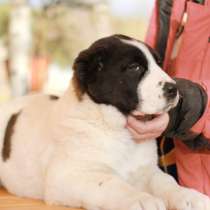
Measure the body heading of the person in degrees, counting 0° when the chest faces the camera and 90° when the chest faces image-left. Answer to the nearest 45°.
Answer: approximately 45°

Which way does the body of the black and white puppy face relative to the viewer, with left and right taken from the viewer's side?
facing the viewer and to the right of the viewer

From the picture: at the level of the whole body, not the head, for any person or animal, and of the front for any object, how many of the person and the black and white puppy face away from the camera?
0

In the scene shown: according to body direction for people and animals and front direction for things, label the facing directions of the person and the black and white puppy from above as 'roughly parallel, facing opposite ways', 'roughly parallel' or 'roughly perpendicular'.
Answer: roughly perpendicular
